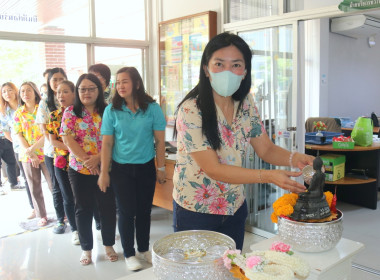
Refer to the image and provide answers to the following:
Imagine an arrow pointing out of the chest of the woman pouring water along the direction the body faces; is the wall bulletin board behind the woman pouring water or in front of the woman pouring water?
behind

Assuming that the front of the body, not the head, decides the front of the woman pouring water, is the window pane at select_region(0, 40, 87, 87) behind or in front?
behind

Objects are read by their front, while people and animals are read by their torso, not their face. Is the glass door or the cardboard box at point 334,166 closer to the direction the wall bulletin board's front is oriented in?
the glass door

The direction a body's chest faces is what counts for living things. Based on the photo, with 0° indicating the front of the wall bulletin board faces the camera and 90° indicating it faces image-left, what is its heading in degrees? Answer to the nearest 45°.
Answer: approximately 45°

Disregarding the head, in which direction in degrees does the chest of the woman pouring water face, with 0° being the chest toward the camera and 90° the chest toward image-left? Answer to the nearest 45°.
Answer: approximately 315°

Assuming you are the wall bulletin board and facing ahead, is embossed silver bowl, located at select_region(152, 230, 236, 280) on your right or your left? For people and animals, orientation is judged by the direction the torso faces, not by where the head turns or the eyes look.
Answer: on your left
